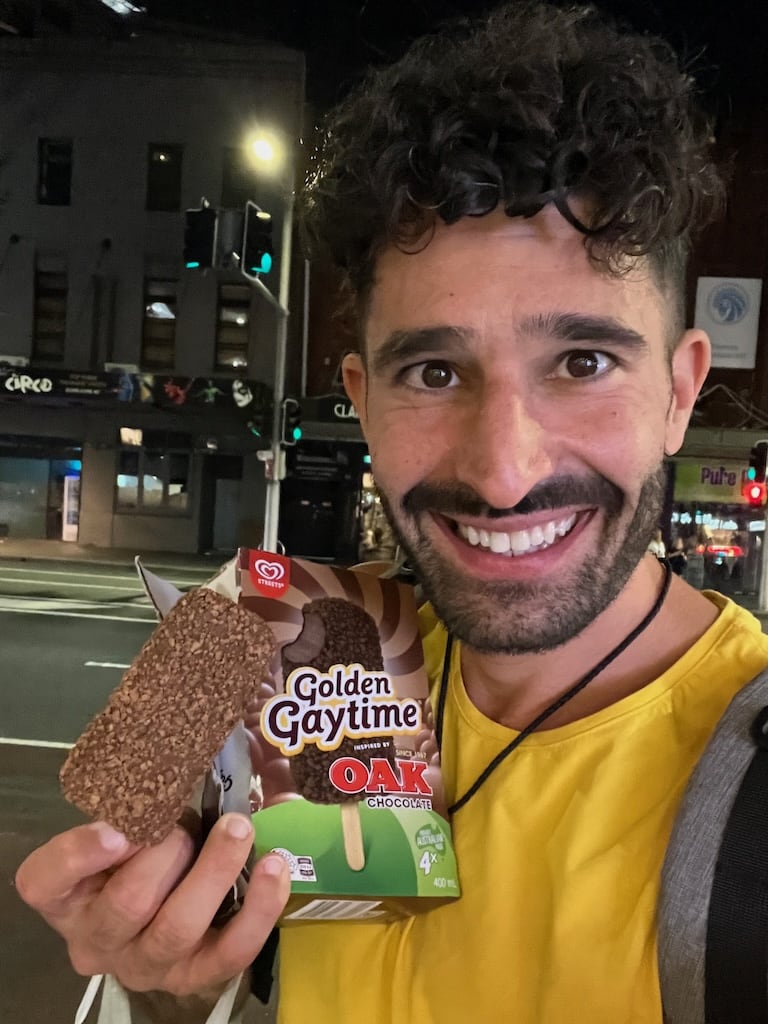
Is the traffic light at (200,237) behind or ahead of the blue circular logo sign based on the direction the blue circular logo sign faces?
ahead

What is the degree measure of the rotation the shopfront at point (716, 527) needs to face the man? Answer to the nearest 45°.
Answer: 0° — it already faces them

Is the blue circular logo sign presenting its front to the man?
yes

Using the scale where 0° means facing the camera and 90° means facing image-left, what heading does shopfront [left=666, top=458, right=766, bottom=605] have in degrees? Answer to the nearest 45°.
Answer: approximately 0°

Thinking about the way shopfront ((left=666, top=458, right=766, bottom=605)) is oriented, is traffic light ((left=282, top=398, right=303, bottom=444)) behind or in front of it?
in front

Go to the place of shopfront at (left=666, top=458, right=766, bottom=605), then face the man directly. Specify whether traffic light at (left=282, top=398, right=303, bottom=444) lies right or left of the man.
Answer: right

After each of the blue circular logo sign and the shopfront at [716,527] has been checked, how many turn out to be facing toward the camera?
2

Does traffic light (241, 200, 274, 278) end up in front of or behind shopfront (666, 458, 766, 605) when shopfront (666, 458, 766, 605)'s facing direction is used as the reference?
in front
